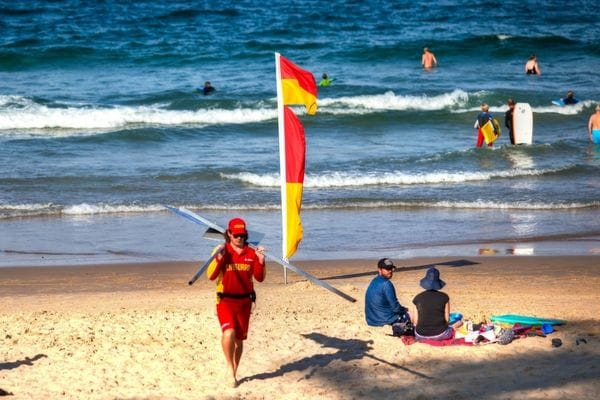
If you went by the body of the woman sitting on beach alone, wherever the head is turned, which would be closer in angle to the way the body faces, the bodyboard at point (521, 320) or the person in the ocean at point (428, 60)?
the person in the ocean

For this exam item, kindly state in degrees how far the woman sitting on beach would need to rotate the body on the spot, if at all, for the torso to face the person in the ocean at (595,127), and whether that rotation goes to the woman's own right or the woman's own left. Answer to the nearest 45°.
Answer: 0° — they already face them

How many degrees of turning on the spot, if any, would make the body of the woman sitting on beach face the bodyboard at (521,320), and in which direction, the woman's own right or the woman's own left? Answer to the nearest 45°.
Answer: approximately 45° to the woman's own right

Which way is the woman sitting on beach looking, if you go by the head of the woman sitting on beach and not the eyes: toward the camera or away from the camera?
away from the camera

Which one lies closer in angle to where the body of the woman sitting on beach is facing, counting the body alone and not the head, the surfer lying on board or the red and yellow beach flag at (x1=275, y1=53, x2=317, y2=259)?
the surfer lying on board

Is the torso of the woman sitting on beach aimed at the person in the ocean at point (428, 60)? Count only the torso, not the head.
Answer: yes

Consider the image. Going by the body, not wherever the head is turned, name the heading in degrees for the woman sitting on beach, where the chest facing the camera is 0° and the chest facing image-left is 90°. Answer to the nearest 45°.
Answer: approximately 180°
